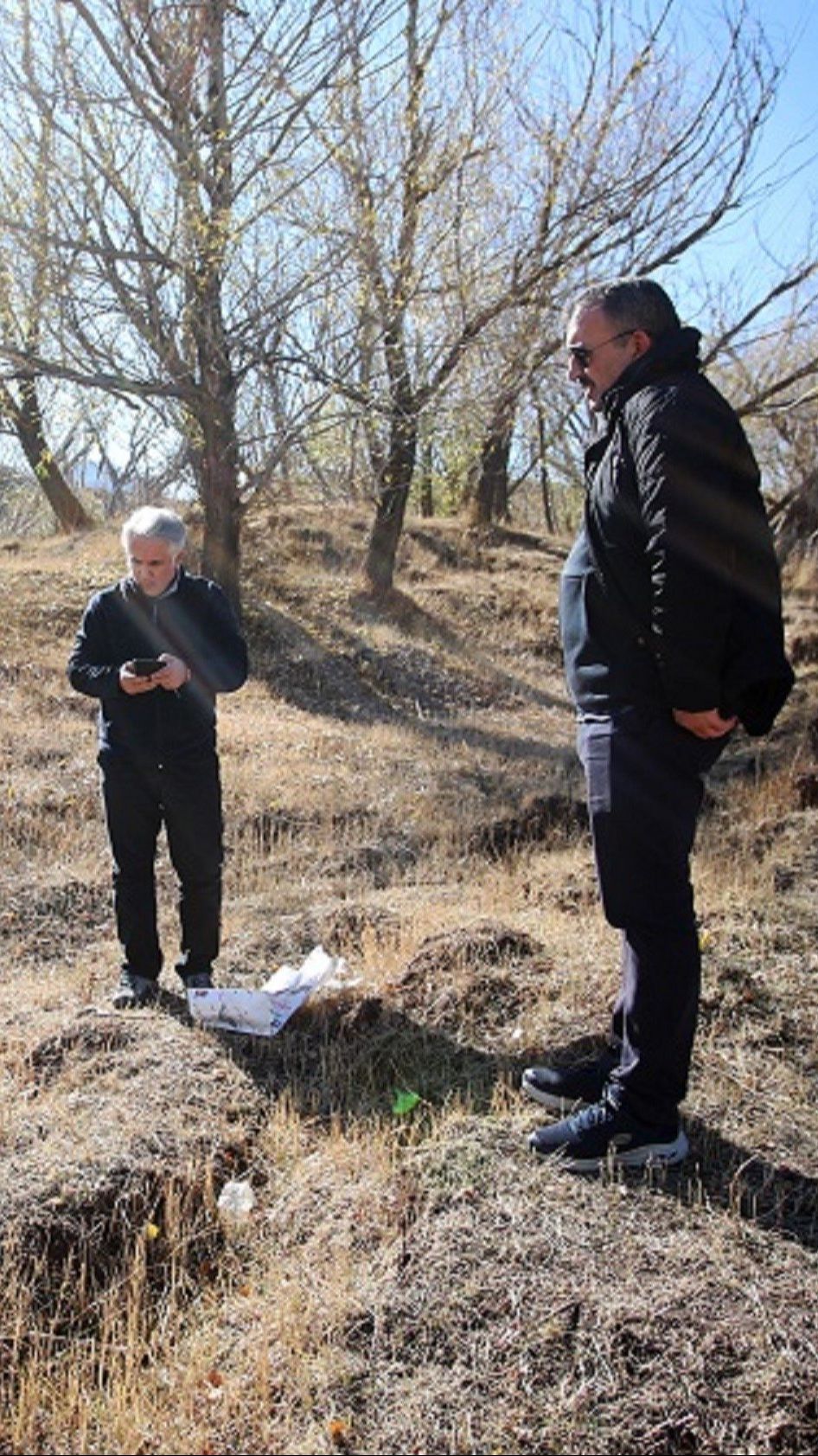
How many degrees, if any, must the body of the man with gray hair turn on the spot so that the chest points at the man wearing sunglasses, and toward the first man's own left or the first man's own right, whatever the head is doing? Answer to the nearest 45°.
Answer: approximately 45° to the first man's own left

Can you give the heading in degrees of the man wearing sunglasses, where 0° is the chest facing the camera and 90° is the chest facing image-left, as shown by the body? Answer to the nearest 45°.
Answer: approximately 90°

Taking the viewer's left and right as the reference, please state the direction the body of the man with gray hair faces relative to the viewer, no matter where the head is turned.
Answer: facing the viewer

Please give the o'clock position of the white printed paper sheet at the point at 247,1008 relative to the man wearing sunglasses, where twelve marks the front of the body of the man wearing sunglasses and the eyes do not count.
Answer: The white printed paper sheet is roughly at 1 o'clock from the man wearing sunglasses.

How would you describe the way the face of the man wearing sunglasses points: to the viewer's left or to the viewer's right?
to the viewer's left

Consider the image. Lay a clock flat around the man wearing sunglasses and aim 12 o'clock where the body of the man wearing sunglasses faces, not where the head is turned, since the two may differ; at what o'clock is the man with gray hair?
The man with gray hair is roughly at 1 o'clock from the man wearing sunglasses.

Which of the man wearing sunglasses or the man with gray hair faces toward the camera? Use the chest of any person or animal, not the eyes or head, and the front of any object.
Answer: the man with gray hair
